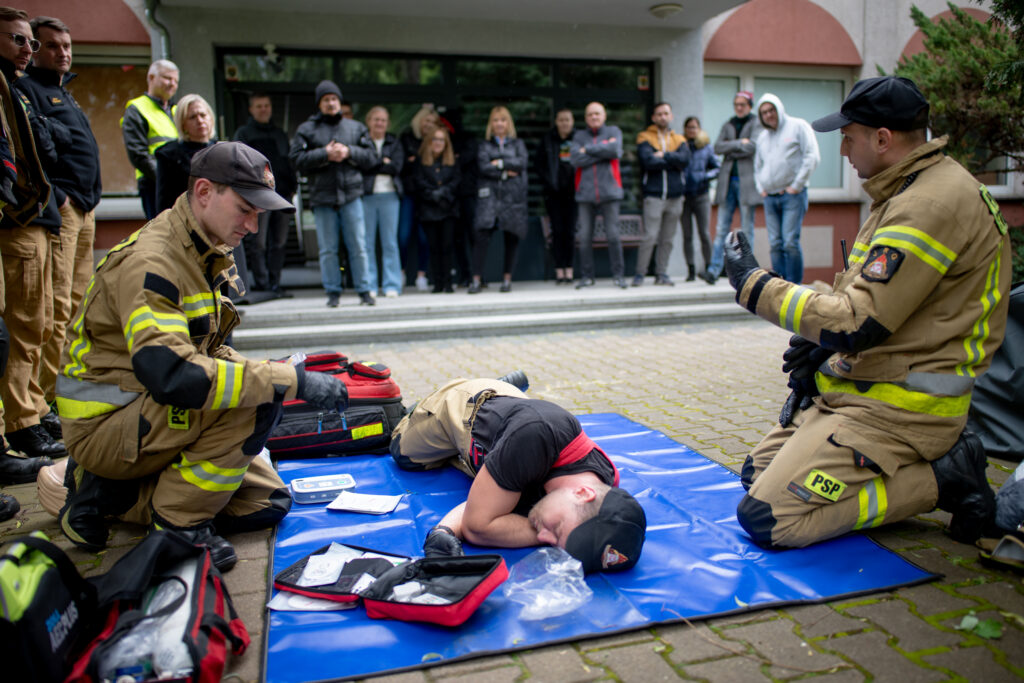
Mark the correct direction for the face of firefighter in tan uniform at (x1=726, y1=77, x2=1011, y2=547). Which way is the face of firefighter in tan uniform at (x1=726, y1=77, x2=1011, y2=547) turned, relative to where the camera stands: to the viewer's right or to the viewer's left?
to the viewer's left

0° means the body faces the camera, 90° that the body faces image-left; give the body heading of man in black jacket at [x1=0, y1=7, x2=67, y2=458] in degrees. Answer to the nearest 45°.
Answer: approximately 270°

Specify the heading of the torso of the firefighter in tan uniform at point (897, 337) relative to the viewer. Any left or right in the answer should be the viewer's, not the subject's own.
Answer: facing to the left of the viewer

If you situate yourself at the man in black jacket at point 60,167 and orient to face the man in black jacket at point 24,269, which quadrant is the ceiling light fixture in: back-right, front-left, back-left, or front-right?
back-left

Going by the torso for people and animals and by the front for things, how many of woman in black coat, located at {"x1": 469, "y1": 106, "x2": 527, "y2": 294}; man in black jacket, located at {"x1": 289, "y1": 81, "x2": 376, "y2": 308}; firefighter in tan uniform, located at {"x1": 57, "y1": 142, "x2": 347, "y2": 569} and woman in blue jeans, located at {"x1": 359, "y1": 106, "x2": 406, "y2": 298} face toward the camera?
3

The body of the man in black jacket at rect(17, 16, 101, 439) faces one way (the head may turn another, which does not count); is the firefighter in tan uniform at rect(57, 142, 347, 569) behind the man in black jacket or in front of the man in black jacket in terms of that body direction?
in front

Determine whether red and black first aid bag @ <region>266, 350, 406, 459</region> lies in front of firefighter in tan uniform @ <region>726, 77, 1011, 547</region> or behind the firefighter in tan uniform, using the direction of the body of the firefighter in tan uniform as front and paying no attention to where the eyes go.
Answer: in front

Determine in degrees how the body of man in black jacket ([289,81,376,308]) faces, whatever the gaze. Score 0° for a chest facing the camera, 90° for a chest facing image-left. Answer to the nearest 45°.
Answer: approximately 0°

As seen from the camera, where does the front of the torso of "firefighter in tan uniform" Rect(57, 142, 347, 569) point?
to the viewer's right

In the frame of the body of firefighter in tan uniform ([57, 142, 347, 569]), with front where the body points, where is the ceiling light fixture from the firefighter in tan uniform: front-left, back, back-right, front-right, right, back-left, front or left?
front-left

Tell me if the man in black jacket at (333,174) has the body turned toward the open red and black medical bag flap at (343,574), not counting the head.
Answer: yes

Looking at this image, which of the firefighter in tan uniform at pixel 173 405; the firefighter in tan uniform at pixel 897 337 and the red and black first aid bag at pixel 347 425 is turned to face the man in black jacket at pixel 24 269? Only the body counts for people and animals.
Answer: the firefighter in tan uniform at pixel 897 337

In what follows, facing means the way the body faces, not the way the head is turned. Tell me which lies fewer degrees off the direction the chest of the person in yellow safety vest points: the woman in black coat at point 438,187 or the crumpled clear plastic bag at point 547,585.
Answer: the crumpled clear plastic bag
